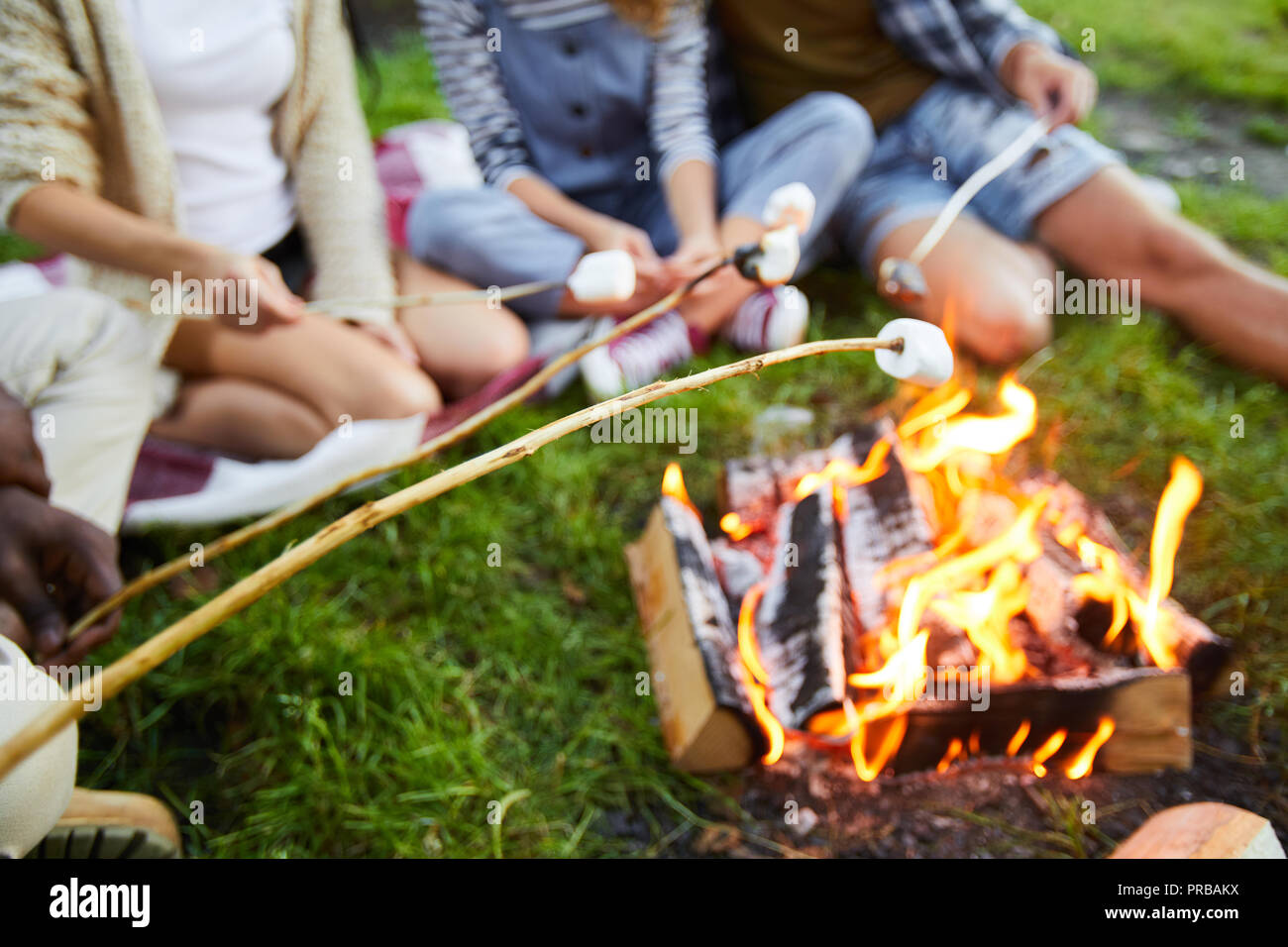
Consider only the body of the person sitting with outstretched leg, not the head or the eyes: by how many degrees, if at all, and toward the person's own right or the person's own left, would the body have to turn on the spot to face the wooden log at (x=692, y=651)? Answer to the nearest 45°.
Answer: approximately 45° to the person's own right

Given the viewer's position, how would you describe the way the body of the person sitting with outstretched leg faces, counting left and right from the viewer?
facing the viewer and to the right of the viewer

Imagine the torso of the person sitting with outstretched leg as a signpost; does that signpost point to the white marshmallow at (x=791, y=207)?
no
